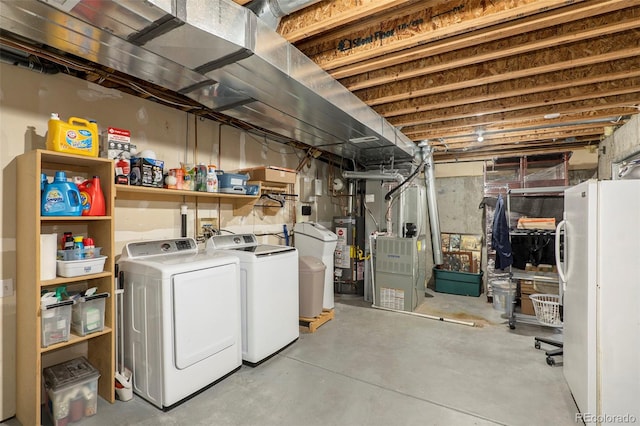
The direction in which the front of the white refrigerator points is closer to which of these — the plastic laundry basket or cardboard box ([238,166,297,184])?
the cardboard box

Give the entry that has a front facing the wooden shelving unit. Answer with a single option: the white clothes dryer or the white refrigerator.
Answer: the white refrigerator

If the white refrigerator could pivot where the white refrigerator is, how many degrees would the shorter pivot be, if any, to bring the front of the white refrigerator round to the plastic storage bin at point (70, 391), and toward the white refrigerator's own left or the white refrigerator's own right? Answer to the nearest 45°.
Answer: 0° — it already faces it

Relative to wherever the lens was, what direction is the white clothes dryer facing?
facing the viewer and to the right of the viewer

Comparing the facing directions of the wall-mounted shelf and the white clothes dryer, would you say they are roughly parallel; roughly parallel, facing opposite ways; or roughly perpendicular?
roughly parallel

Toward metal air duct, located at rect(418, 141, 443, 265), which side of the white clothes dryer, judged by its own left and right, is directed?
left

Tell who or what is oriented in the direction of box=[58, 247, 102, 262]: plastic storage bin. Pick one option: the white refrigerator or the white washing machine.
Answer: the white refrigerator

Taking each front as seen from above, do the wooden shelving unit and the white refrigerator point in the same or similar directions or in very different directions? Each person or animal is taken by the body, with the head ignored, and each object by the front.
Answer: very different directions

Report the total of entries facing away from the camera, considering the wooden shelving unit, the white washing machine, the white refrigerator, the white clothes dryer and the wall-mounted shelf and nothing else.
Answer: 0

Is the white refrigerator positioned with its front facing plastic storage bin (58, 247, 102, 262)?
yes

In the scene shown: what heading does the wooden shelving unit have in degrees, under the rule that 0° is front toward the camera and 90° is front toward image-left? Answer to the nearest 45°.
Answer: approximately 315°

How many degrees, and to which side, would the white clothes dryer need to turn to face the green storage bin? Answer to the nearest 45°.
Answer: approximately 45° to its left

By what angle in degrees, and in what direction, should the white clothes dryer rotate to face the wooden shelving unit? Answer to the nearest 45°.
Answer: approximately 135° to its right

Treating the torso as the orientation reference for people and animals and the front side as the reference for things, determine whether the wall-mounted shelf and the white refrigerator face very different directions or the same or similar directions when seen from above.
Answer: very different directions

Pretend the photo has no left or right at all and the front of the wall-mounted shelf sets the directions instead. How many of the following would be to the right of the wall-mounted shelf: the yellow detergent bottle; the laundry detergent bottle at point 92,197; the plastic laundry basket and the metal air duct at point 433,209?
2

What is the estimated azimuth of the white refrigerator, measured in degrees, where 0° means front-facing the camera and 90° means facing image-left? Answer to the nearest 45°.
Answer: approximately 45°

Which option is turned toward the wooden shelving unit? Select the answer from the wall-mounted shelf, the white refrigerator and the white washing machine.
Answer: the white refrigerator

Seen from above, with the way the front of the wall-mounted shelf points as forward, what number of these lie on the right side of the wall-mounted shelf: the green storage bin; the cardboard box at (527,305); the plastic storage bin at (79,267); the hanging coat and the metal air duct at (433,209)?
1

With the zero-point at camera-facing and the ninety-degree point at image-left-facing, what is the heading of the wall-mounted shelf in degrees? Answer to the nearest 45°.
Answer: approximately 315°
